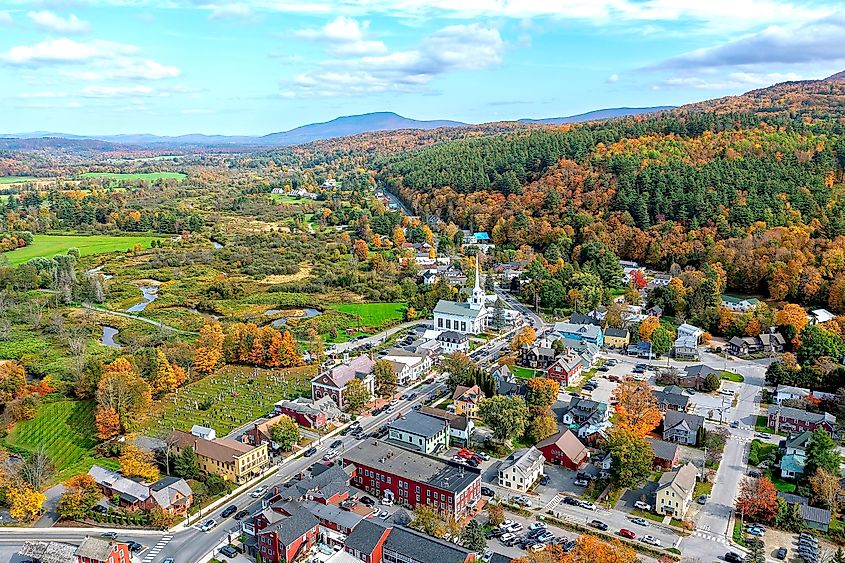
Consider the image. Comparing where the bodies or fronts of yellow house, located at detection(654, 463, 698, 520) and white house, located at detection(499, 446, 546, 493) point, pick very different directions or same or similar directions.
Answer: same or similar directions

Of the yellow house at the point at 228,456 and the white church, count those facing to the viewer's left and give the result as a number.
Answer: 0

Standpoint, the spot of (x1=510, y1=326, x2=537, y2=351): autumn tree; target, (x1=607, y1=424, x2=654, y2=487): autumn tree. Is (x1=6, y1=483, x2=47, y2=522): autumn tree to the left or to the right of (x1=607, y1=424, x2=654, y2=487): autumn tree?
right

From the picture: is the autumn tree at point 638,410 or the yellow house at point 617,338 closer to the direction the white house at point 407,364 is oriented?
the autumn tree

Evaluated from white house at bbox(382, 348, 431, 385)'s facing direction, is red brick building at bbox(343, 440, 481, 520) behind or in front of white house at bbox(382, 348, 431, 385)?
in front

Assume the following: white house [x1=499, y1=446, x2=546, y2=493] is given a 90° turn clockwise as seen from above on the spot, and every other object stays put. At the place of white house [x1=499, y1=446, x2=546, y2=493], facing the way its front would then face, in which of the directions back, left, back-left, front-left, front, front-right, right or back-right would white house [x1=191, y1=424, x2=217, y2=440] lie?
front-left

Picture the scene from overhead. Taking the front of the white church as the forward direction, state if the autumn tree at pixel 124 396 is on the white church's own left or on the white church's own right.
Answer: on the white church's own right

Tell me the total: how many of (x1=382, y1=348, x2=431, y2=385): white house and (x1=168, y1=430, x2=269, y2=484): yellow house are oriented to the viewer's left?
0

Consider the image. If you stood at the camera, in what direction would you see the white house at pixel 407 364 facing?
facing the viewer and to the right of the viewer

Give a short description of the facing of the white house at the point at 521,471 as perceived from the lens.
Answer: facing the viewer and to the left of the viewer

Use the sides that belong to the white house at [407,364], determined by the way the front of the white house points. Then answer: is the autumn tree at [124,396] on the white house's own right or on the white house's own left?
on the white house's own right

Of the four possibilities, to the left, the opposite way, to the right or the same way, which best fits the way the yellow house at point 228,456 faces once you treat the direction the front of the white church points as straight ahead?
the same way

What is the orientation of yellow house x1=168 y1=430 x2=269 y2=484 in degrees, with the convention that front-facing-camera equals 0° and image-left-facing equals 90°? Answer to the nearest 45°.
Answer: approximately 315°

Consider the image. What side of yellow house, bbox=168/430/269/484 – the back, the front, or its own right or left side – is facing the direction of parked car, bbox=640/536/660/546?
front

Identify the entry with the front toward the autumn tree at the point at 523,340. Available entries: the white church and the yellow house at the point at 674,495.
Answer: the white church

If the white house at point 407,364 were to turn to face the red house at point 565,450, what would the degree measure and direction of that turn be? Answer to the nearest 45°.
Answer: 0° — it already faces it

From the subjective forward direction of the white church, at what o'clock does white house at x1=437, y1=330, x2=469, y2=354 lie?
The white house is roughly at 2 o'clock from the white church.
